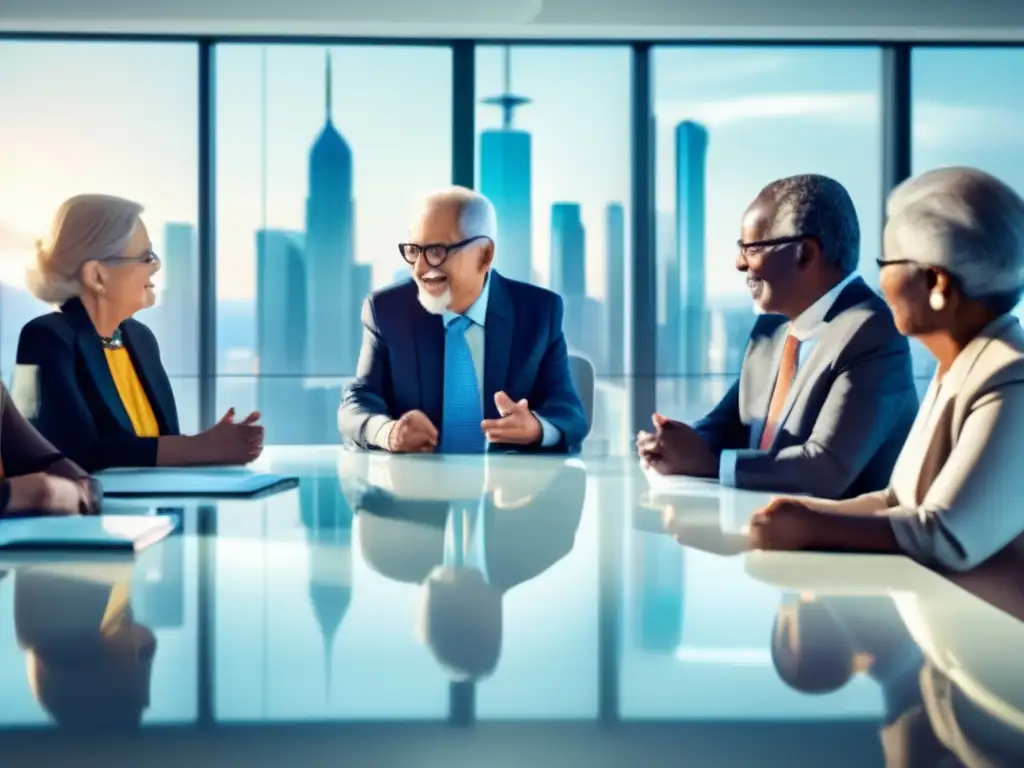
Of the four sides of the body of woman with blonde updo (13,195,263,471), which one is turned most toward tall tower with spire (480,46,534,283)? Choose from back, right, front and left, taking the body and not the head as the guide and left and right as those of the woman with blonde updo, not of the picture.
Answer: left

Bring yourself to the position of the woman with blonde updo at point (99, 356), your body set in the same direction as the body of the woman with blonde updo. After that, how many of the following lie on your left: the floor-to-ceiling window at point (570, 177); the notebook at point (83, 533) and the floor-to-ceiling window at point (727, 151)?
2

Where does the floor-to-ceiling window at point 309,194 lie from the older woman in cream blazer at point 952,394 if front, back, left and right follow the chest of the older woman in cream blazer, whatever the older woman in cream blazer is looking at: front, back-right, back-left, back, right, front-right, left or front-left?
front-right

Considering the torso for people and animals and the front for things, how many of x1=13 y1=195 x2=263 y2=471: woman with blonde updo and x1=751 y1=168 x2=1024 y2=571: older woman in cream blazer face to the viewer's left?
1

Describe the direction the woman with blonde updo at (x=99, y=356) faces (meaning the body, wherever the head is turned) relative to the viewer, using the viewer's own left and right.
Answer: facing the viewer and to the right of the viewer

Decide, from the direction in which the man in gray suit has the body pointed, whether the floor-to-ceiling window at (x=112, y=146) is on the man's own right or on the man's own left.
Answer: on the man's own right

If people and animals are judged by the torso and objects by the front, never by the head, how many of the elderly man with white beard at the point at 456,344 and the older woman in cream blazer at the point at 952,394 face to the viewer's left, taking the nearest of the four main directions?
1

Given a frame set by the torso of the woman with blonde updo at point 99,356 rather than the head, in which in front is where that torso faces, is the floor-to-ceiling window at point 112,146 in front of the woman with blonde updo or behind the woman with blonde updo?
behind

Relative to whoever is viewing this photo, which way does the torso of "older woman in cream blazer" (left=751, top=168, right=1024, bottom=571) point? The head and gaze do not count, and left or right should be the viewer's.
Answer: facing to the left of the viewer

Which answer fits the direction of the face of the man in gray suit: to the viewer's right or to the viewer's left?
to the viewer's left

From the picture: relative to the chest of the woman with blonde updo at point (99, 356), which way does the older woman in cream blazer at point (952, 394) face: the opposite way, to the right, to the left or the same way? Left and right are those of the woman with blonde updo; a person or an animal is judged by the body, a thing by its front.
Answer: the opposite way

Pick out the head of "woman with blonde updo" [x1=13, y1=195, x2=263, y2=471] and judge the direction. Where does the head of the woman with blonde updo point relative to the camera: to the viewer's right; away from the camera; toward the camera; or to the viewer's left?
to the viewer's right

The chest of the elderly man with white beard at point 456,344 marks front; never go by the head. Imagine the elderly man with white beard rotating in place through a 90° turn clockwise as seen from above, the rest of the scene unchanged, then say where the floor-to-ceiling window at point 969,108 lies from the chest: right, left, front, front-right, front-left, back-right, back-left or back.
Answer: back-right
